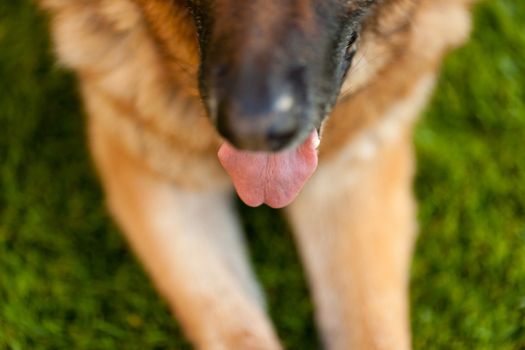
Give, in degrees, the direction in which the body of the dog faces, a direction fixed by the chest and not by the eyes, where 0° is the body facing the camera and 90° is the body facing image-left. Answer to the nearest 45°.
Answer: approximately 0°
